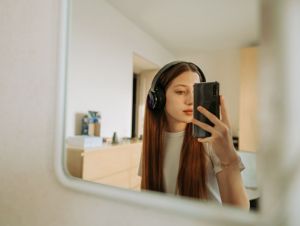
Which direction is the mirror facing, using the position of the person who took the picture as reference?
facing the viewer and to the left of the viewer
